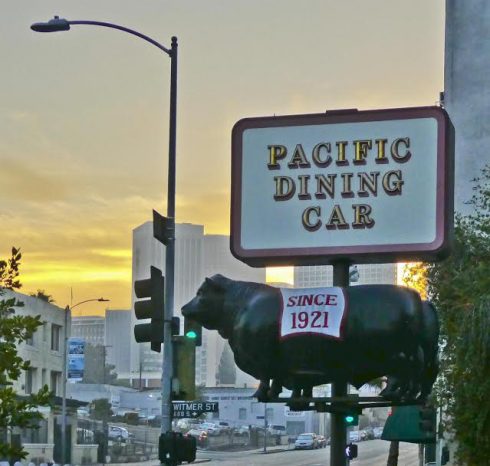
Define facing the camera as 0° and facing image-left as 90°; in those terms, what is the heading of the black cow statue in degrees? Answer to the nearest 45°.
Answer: approximately 90°

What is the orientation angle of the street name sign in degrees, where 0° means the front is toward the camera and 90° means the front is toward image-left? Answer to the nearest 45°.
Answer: approximately 0°

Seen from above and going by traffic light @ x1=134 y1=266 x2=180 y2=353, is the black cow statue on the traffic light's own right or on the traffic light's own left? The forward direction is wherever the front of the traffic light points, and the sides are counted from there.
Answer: on the traffic light's own left
